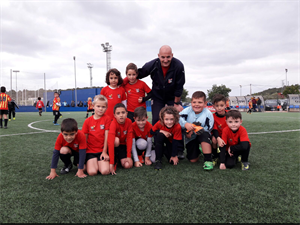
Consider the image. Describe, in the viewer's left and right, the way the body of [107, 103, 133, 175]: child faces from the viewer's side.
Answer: facing the viewer

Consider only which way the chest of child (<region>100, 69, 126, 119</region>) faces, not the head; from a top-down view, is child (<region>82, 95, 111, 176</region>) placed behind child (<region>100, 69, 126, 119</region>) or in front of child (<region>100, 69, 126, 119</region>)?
in front

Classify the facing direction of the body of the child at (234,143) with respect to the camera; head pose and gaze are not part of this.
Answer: toward the camera

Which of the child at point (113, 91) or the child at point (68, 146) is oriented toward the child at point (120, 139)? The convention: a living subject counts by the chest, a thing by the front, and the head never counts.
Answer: the child at point (113, 91)

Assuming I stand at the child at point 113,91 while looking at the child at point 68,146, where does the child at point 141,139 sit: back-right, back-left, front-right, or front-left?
front-left

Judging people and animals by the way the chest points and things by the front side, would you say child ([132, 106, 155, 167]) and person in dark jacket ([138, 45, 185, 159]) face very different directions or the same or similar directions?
same or similar directions

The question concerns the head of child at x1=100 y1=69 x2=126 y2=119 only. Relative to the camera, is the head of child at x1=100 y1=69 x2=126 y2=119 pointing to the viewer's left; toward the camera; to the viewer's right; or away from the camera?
toward the camera

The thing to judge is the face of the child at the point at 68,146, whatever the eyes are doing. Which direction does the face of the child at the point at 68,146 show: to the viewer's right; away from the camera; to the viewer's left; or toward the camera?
toward the camera

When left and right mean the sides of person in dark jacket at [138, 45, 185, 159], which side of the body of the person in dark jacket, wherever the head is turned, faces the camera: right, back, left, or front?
front

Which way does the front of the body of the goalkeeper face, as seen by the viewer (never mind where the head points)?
toward the camera

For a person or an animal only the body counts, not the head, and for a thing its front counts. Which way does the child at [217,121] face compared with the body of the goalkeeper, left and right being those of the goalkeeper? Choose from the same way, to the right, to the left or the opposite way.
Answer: the same way
